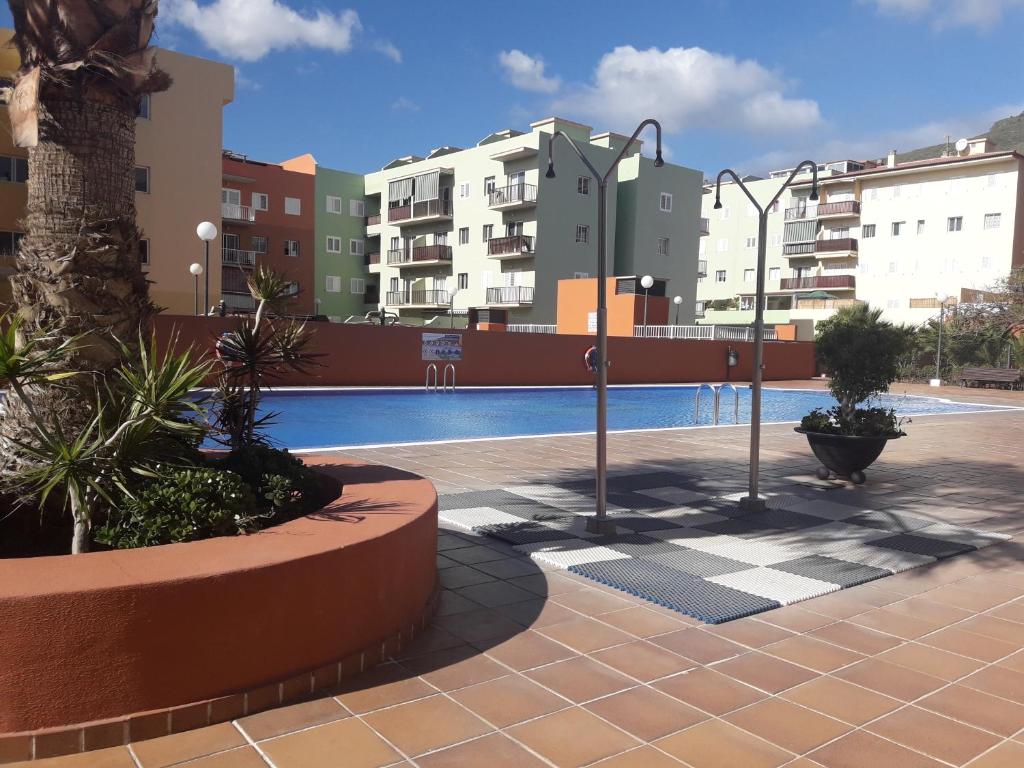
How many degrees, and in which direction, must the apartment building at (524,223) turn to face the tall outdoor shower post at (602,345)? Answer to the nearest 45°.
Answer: approximately 45° to its left

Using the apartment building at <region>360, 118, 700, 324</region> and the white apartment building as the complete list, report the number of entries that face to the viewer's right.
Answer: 0

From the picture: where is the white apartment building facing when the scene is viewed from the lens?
facing the viewer and to the left of the viewer

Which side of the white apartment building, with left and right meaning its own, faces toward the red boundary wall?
front

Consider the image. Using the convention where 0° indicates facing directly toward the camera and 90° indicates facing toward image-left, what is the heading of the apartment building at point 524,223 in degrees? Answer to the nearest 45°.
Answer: approximately 45°

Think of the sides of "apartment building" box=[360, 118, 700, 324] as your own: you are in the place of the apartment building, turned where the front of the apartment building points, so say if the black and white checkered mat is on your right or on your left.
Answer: on your left

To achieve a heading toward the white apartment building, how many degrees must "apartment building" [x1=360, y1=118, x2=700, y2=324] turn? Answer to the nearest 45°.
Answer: approximately 135° to its left

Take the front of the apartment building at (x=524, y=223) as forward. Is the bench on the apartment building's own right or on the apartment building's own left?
on the apartment building's own left

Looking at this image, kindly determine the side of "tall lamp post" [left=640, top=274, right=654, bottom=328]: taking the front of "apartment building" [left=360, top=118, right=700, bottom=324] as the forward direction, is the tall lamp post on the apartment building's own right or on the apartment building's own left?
on the apartment building's own left

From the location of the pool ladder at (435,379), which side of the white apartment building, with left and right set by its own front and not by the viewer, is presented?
front
